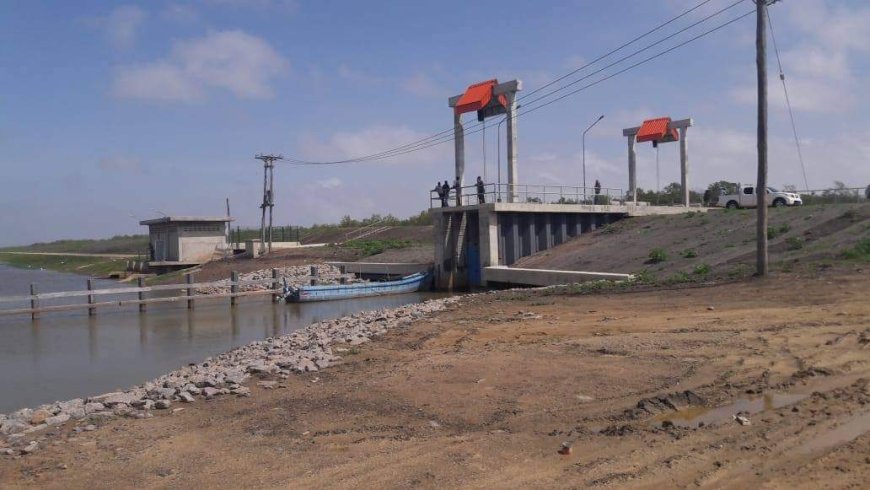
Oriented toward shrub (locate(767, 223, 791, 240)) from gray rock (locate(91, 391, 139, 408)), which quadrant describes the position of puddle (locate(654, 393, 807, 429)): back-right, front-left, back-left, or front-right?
front-right

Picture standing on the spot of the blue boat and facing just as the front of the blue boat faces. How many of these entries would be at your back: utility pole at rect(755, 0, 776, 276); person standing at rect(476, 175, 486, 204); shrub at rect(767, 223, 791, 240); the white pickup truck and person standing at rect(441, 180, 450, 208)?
0

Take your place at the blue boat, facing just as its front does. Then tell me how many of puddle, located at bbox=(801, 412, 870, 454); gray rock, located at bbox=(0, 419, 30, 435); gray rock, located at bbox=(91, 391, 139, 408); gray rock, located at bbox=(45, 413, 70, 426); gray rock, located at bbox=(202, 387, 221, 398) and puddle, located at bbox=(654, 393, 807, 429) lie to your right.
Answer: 6

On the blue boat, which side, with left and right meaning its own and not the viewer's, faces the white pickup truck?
front

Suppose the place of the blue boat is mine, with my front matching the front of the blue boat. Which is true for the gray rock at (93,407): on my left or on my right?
on my right

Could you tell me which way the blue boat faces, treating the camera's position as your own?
facing to the right of the viewer

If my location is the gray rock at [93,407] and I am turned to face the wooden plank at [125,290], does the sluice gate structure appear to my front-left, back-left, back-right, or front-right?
front-right

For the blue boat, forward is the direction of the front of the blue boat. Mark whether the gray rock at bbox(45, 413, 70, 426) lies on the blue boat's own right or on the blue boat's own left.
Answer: on the blue boat's own right

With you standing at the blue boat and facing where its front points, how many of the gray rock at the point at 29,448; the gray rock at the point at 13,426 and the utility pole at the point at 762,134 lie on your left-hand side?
0

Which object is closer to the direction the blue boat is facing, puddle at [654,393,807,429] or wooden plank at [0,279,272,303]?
the puddle

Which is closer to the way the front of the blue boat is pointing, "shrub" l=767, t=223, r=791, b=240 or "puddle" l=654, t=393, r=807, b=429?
the shrub

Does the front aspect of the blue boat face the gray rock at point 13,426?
no

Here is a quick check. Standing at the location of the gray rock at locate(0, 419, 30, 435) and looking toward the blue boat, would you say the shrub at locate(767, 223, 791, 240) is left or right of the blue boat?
right

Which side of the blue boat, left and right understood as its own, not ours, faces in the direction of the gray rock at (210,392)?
right
